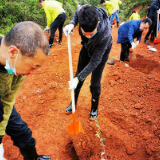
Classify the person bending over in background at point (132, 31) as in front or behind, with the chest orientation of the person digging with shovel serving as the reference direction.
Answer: behind

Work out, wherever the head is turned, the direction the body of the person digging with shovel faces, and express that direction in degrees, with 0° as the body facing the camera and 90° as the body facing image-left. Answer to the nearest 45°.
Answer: approximately 45°
